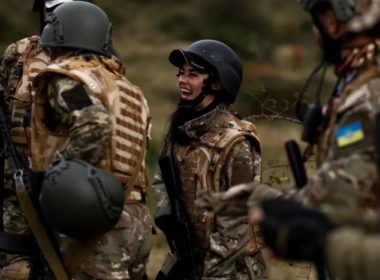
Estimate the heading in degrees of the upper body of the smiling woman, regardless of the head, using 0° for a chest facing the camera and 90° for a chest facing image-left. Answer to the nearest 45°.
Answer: approximately 45°

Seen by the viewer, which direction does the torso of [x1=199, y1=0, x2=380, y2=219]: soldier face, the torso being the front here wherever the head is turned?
to the viewer's left

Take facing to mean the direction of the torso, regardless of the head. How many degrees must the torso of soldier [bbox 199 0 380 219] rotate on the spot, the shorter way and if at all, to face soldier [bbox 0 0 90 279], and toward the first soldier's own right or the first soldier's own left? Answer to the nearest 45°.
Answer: approximately 45° to the first soldier's own right

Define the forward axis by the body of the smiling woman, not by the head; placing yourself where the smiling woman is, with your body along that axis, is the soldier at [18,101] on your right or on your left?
on your right

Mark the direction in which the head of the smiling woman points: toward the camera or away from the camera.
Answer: toward the camera

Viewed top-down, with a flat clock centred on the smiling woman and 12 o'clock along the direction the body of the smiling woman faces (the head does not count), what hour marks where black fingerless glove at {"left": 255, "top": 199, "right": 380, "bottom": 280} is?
The black fingerless glove is roughly at 10 o'clock from the smiling woman.

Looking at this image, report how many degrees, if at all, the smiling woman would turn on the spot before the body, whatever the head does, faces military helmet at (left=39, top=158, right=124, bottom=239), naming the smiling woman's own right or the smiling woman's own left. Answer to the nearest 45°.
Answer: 0° — they already face it
